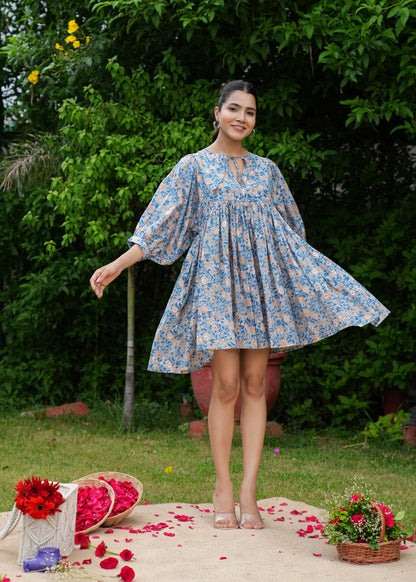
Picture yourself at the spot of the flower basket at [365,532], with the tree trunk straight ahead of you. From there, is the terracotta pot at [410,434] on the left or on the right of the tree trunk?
right

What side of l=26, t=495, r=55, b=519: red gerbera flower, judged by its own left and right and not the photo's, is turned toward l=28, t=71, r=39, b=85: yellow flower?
back

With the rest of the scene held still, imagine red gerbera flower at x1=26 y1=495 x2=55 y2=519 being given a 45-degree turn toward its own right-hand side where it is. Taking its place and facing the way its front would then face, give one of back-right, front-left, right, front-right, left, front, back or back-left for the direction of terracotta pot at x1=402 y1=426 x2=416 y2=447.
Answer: back

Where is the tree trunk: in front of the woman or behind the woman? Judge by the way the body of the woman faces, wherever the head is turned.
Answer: behind

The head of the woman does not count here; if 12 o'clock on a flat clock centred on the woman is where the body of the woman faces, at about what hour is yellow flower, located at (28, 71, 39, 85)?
The yellow flower is roughly at 5 o'clock from the woman.

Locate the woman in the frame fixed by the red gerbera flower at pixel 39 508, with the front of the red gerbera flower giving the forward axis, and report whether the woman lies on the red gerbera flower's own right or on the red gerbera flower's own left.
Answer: on the red gerbera flower's own left

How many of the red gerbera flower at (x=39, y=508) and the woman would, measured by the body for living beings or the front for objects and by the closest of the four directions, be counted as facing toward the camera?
2

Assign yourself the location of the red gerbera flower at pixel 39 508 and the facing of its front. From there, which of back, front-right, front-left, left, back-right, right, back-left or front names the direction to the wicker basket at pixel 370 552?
left

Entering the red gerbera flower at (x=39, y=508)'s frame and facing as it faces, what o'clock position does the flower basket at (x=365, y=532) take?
The flower basket is roughly at 9 o'clock from the red gerbera flower.

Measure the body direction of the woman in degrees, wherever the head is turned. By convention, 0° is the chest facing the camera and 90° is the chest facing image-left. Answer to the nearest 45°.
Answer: approximately 0°
